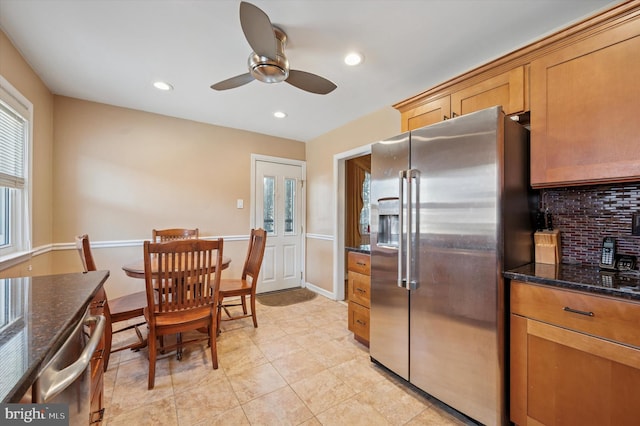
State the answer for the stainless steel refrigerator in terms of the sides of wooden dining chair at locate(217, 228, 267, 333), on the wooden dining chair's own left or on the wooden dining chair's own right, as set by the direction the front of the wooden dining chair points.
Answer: on the wooden dining chair's own left

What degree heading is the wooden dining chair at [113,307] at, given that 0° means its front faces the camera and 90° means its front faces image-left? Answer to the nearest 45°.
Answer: approximately 270°

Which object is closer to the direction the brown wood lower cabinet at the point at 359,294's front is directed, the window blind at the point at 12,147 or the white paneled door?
the window blind

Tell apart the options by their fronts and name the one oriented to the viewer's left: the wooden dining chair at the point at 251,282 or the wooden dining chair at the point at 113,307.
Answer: the wooden dining chair at the point at 251,282

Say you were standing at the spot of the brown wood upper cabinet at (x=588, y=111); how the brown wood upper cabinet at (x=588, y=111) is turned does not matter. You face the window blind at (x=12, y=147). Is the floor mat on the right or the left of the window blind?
right

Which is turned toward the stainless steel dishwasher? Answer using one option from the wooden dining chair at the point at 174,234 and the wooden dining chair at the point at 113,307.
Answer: the wooden dining chair at the point at 174,234

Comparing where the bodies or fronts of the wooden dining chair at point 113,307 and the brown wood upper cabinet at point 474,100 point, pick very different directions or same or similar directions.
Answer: very different directions

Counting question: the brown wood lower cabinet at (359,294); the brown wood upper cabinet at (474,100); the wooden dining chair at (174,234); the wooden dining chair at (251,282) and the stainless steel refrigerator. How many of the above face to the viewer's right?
0

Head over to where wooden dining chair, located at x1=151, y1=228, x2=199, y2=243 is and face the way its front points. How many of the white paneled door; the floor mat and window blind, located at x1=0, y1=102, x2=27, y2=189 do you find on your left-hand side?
2

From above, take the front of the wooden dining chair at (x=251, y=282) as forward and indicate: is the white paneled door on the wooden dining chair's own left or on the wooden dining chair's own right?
on the wooden dining chair's own right

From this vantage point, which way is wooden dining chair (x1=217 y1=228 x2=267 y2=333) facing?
to the viewer's left

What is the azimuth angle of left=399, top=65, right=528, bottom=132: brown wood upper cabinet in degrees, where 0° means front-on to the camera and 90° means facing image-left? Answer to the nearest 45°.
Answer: approximately 45°

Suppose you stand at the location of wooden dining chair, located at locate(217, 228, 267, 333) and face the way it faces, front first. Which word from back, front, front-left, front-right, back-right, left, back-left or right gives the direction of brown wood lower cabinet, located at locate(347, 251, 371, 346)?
back-left

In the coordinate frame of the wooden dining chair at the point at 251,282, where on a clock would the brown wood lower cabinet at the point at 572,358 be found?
The brown wood lower cabinet is roughly at 8 o'clock from the wooden dining chair.

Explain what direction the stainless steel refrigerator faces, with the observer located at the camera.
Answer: facing the viewer and to the left of the viewer

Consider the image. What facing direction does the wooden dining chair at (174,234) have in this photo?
toward the camera

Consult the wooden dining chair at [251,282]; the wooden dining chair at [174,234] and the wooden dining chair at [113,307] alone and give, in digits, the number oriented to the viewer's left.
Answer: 1
